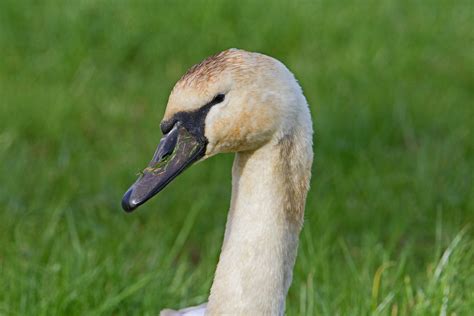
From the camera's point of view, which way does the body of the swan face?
to the viewer's left
